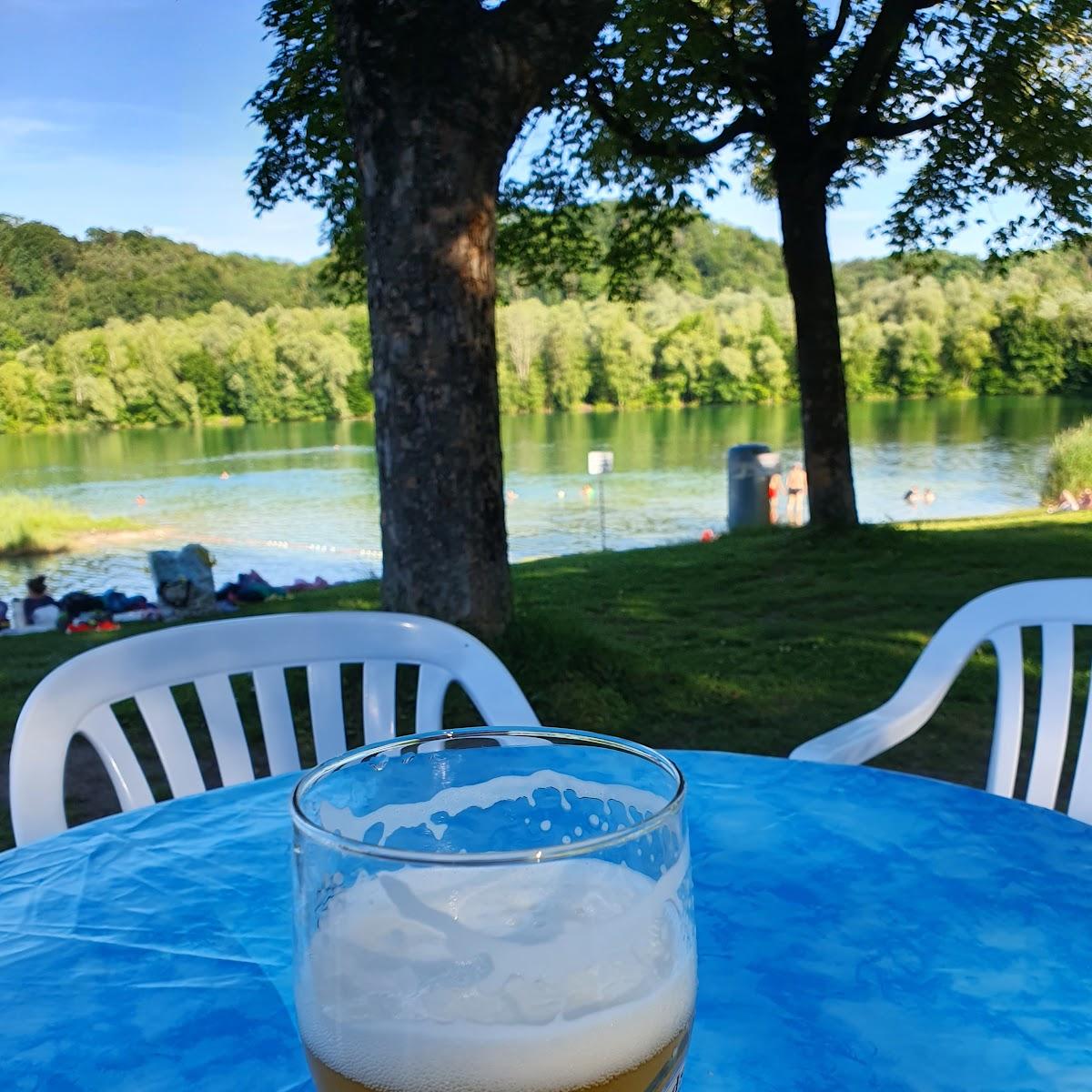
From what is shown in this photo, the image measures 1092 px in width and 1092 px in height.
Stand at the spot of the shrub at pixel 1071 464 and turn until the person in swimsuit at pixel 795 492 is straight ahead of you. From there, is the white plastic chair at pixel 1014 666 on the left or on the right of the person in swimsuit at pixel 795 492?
left

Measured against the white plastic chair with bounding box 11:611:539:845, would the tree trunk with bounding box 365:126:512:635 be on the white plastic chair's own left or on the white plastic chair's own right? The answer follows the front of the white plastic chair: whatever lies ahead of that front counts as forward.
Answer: on the white plastic chair's own left

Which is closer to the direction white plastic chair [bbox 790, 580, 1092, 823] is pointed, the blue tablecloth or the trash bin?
the blue tablecloth

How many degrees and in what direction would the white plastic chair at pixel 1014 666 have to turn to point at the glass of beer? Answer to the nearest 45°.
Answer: approximately 45° to its left

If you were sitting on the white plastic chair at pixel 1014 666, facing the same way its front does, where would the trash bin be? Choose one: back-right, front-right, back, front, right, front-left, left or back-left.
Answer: back-right

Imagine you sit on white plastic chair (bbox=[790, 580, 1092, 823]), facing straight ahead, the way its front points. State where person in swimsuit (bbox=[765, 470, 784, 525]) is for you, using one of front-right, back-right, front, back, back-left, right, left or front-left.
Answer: back-right

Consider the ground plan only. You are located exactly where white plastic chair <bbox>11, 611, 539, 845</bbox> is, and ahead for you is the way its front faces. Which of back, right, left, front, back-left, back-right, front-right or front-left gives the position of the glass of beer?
front-right

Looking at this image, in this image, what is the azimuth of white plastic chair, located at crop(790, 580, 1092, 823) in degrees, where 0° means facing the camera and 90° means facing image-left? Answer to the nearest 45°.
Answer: approximately 45°

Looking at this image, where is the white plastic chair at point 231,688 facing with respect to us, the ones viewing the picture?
facing the viewer and to the right of the viewer

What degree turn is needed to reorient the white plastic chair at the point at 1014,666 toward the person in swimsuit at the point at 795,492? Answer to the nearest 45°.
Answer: approximately 135° to its right

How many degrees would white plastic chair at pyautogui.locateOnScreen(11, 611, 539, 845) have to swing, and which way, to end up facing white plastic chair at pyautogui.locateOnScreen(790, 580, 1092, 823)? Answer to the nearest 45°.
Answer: approximately 45° to its left

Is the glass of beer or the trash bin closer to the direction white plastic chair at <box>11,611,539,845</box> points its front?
the glass of beer

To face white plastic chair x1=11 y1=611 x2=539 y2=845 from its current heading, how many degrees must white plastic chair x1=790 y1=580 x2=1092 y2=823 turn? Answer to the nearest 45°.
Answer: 0° — it already faces it

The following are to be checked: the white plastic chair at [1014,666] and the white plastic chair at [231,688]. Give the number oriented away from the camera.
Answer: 0

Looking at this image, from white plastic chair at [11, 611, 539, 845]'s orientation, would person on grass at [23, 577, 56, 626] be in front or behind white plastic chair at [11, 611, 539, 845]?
behind
